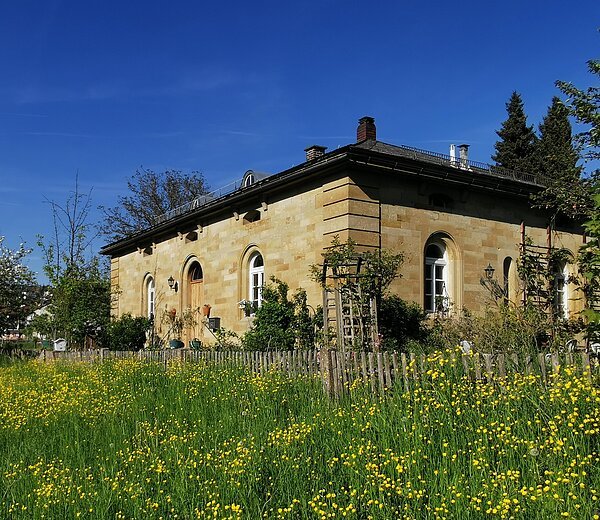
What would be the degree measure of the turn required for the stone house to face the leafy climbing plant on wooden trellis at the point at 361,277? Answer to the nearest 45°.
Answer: approximately 45° to its left

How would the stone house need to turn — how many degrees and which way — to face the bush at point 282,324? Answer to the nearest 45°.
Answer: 0° — it already faces it

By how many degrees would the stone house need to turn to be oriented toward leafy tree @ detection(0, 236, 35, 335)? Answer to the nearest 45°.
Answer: approximately 90° to its right

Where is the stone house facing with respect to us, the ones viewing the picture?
facing the viewer and to the left of the viewer

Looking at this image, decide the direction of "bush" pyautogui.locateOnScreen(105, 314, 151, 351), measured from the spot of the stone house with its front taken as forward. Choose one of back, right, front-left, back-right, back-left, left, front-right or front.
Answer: right

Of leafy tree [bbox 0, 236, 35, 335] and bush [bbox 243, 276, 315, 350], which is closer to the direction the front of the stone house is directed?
the bush
